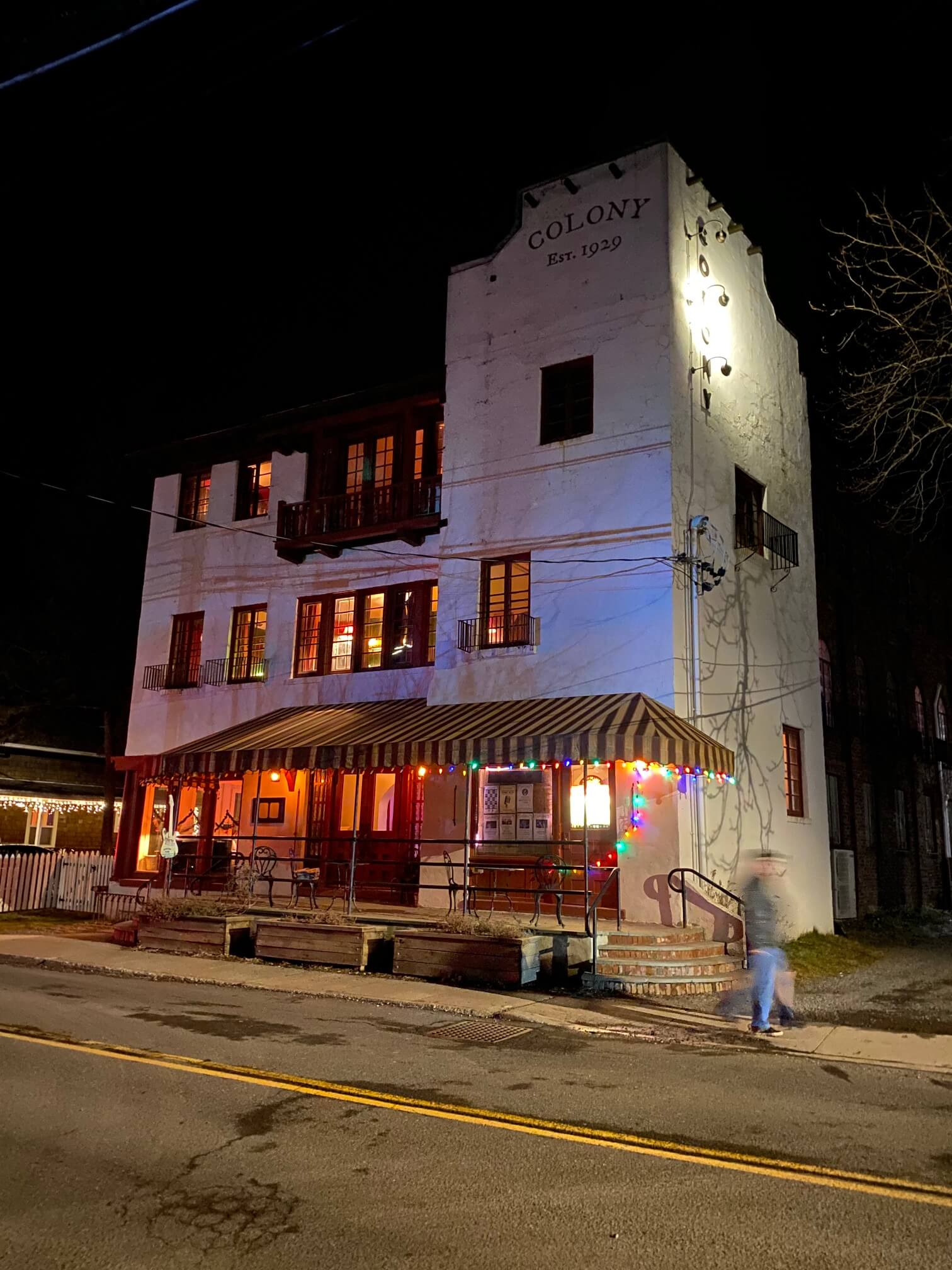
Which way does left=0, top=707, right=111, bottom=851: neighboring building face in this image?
toward the camera

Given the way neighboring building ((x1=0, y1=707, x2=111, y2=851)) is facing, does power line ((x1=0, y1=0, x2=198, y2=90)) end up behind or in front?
in front

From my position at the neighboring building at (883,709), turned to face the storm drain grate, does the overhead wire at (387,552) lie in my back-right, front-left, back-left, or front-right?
front-right

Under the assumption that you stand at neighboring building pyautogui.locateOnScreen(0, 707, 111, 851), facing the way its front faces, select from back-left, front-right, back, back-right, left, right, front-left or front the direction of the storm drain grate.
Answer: front

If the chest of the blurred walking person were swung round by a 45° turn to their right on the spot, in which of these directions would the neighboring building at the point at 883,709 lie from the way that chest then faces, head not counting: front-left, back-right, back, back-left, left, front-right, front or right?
back-left

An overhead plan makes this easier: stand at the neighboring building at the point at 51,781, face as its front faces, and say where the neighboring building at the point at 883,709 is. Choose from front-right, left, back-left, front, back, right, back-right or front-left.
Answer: front-left

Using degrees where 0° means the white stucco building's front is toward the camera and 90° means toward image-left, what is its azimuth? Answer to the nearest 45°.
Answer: approximately 45°

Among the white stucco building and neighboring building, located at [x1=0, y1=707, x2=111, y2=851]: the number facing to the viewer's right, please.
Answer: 0
